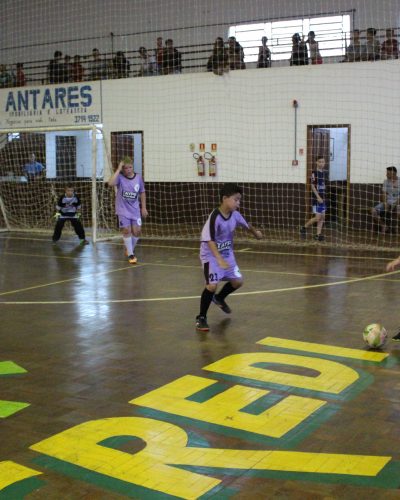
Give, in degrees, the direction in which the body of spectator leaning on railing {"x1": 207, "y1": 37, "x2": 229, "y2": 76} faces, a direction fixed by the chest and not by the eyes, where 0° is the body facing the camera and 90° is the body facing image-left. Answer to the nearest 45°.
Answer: approximately 0°

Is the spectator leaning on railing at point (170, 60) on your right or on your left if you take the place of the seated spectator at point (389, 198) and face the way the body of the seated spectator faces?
on your right

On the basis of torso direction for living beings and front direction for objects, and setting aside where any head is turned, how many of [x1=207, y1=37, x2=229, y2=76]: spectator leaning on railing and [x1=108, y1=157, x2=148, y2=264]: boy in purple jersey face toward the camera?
2

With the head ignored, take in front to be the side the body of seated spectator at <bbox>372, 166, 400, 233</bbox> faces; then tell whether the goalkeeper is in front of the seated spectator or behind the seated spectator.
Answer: in front

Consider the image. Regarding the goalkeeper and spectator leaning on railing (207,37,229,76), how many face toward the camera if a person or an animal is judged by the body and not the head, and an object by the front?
2

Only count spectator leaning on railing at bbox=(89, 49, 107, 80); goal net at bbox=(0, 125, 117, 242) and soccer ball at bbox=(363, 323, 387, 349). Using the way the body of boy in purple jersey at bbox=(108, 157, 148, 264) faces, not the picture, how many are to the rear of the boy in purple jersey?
2

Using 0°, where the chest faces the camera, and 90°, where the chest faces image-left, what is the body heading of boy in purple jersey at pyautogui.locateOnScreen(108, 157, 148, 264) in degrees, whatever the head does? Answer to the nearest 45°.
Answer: approximately 0°

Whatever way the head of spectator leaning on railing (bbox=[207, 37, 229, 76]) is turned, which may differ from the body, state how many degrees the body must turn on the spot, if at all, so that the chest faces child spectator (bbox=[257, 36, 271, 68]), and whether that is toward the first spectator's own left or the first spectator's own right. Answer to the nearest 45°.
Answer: approximately 90° to the first spectator's own left
